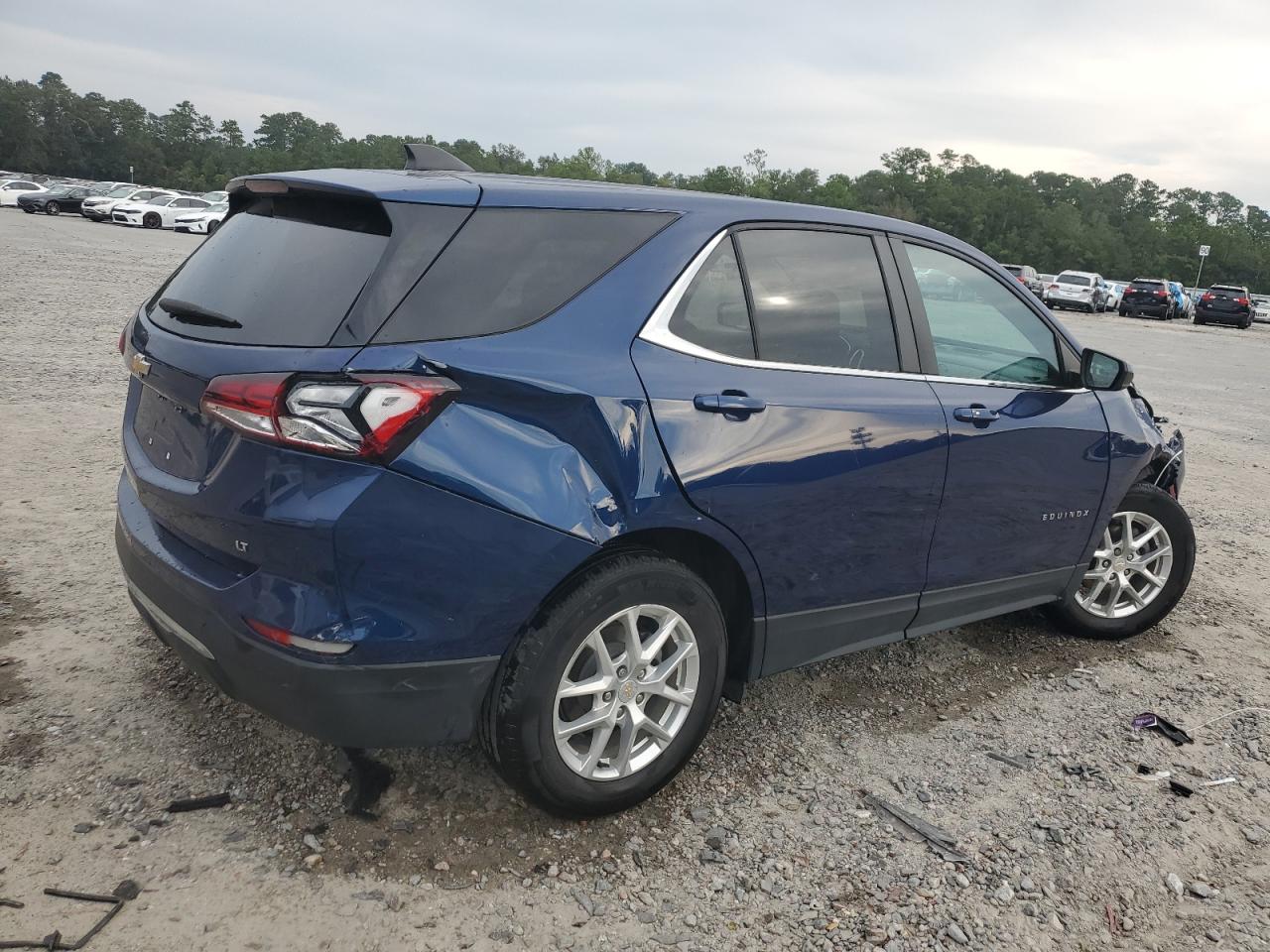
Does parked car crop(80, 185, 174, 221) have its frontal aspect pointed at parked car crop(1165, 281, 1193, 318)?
no

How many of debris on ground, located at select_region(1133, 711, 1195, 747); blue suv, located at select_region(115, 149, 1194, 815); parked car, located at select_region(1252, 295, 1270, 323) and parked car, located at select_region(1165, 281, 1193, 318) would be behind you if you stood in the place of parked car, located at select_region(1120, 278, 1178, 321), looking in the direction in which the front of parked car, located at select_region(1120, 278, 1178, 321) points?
2

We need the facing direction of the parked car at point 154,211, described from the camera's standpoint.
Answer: facing the viewer and to the left of the viewer

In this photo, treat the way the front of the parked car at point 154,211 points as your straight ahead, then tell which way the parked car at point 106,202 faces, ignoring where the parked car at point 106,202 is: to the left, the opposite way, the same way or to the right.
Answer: the same way

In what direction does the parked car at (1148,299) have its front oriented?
away from the camera

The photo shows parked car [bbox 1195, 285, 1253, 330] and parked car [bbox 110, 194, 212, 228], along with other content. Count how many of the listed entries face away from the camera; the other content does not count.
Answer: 1

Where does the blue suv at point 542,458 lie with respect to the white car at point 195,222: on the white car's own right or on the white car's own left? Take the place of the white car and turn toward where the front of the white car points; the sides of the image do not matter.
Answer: on the white car's own left

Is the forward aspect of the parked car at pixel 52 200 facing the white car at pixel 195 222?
no

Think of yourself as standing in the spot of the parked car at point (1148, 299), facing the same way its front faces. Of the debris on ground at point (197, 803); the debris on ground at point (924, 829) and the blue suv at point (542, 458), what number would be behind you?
3

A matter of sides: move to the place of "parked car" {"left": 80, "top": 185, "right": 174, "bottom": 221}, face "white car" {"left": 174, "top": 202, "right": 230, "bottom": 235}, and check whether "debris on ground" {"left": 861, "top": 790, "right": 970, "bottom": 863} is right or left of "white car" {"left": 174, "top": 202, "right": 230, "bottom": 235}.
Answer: right

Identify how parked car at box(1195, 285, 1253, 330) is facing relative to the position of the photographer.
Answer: facing away from the viewer

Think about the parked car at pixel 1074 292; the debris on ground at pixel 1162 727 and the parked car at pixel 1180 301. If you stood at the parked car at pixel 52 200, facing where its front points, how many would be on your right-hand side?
0

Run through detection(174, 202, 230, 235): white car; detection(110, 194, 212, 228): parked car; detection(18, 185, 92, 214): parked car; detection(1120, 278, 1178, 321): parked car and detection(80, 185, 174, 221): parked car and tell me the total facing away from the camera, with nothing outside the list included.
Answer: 1
